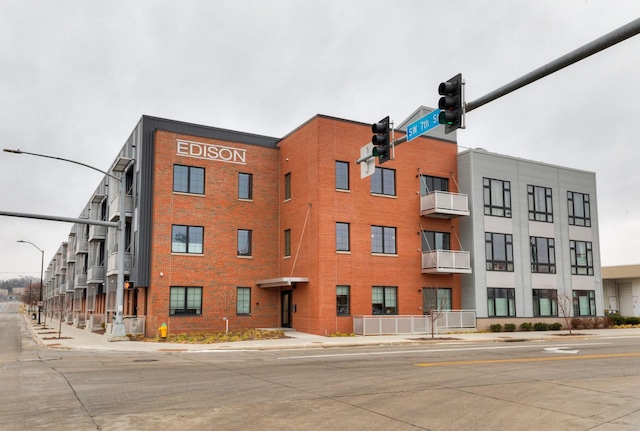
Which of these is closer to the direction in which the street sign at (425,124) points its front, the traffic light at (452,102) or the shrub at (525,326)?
the traffic light

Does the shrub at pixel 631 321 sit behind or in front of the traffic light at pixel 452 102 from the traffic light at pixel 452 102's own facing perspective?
behind

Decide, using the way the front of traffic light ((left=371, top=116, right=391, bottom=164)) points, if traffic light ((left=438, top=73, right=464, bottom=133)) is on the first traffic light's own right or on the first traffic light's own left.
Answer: on the first traffic light's own left

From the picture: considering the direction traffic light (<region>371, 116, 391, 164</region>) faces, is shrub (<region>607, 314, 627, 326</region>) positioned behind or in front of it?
behind

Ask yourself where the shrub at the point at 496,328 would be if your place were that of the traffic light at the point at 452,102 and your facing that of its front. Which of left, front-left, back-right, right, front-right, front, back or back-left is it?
back-right

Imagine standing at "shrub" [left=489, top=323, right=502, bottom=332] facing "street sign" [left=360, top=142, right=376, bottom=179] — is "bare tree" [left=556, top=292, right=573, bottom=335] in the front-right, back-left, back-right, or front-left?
back-left

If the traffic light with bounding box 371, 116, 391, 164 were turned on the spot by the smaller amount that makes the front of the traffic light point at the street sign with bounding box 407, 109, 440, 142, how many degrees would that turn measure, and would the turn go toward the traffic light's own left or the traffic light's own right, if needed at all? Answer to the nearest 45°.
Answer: approximately 90° to the traffic light's own left

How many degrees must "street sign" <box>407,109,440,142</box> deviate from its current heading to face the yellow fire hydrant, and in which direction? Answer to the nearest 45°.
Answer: approximately 90° to its right
